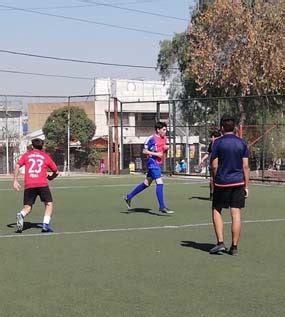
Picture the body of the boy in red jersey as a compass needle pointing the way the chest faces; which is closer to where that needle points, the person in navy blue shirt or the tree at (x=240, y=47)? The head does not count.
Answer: the tree

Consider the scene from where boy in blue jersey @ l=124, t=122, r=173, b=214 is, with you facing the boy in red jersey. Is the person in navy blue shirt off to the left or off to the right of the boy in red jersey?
left

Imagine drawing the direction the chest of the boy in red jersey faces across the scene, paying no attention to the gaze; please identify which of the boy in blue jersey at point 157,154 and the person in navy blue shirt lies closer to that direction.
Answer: the boy in blue jersey

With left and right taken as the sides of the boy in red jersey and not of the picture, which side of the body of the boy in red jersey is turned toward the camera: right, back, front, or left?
back

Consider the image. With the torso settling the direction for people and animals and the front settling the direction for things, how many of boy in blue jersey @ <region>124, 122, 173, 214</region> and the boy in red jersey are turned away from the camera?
1

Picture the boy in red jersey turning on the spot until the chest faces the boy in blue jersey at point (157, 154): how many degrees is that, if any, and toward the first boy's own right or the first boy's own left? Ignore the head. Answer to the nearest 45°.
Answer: approximately 45° to the first boy's own right
